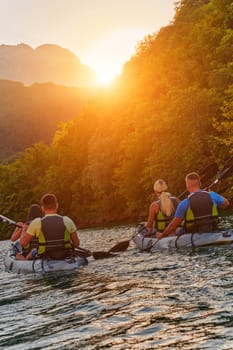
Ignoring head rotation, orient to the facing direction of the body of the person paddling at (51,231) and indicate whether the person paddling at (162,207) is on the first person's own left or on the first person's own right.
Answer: on the first person's own right

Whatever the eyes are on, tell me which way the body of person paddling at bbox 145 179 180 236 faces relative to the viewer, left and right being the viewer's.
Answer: facing away from the viewer and to the left of the viewer

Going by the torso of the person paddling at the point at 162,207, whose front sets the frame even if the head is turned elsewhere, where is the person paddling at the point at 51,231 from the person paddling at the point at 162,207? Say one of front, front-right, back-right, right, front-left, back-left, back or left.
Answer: left

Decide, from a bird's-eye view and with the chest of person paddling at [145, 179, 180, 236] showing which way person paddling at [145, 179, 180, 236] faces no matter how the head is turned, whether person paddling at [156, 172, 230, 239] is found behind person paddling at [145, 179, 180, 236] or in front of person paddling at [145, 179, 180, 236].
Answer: behind

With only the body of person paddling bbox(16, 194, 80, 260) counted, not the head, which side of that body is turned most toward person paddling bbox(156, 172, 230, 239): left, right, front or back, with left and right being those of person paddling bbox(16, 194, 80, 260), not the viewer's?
right

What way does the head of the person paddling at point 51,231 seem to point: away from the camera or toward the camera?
away from the camera

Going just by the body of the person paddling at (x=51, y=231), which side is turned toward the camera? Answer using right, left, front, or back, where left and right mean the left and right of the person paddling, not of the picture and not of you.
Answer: back
